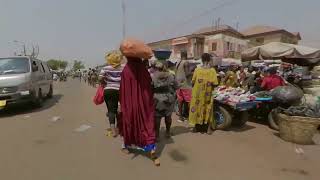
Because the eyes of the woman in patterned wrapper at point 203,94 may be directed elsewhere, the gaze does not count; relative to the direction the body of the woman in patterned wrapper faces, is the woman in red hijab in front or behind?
behind

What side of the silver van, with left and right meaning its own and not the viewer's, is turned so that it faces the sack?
left

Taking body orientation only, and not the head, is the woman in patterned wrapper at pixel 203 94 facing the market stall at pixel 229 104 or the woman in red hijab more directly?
the market stall

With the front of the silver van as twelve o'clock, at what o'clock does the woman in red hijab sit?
The woman in red hijab is roughly at 10 o'clock from the silver van.

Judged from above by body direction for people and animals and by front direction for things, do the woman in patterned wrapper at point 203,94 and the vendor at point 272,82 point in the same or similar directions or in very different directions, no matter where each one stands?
same or similar directions

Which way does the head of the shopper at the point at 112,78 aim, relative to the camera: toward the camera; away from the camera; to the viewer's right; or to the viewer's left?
away from the camera
